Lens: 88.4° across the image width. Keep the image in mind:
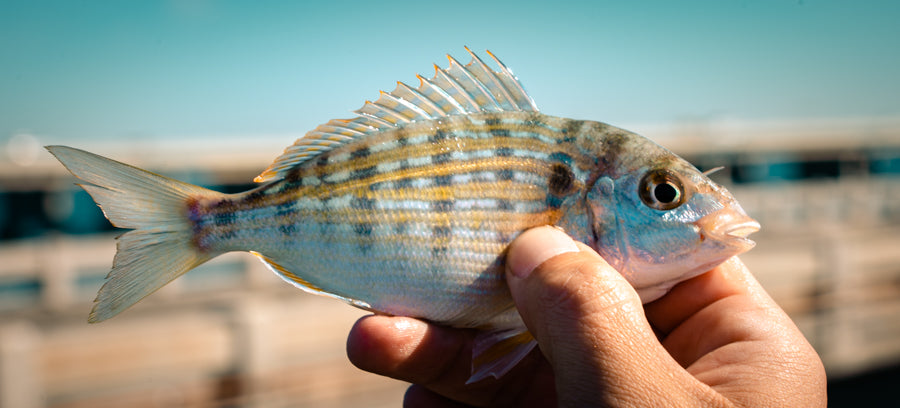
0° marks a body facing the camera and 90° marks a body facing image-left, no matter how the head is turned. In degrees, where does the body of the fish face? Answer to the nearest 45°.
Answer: approximately 270°
